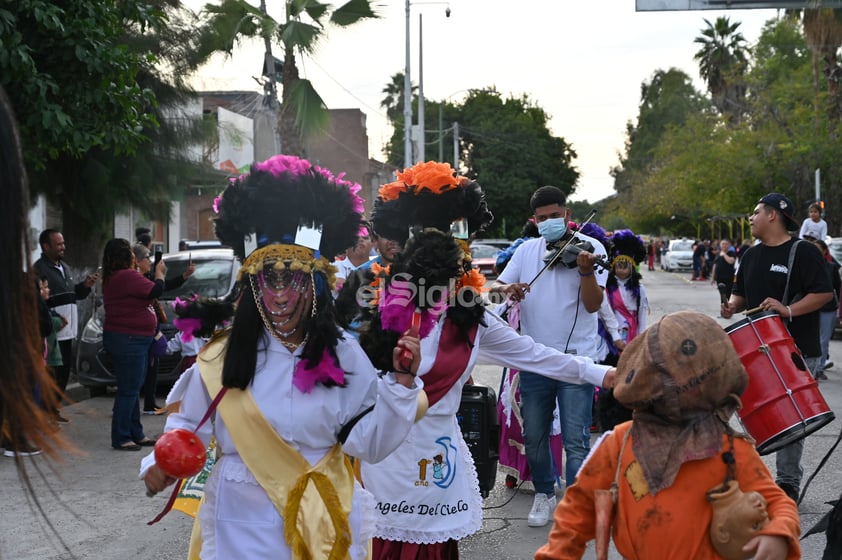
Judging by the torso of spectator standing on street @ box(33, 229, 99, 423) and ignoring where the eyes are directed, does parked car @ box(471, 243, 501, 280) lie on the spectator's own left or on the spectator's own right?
on the spectator's own left

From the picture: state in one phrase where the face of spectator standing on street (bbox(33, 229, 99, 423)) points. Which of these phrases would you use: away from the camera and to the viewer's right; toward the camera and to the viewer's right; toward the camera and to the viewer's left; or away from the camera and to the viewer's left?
toward the camera and to the viewer's right

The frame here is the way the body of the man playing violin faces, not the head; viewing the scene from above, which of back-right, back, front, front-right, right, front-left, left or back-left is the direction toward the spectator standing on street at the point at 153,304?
back-right

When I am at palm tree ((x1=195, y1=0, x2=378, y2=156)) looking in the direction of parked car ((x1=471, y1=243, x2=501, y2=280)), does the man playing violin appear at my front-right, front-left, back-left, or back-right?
back-right

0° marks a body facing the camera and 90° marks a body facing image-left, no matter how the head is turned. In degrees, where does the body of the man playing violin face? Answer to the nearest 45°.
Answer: approximately 0°

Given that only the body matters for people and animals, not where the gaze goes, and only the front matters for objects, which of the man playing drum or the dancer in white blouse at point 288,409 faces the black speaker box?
the man playing drum

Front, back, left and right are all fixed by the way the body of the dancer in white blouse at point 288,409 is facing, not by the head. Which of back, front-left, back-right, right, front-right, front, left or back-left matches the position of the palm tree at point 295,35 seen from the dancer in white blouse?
back

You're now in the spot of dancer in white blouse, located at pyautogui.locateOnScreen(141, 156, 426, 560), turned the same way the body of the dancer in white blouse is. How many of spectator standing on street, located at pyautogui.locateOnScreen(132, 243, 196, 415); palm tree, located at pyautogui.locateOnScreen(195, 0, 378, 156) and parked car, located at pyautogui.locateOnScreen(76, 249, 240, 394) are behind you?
3

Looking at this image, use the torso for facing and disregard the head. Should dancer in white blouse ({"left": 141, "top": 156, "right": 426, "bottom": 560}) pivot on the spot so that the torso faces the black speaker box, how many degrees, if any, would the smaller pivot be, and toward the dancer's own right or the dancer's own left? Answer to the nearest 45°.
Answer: approximately 135° to the dancer's own left

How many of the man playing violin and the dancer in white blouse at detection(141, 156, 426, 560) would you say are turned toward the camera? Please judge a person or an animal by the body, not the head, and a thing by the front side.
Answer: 2
